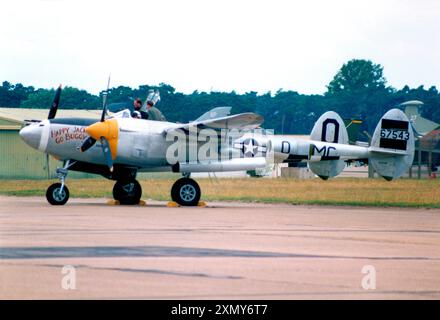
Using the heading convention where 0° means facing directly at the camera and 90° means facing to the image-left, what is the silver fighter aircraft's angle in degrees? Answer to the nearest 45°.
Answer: approximately 90°
